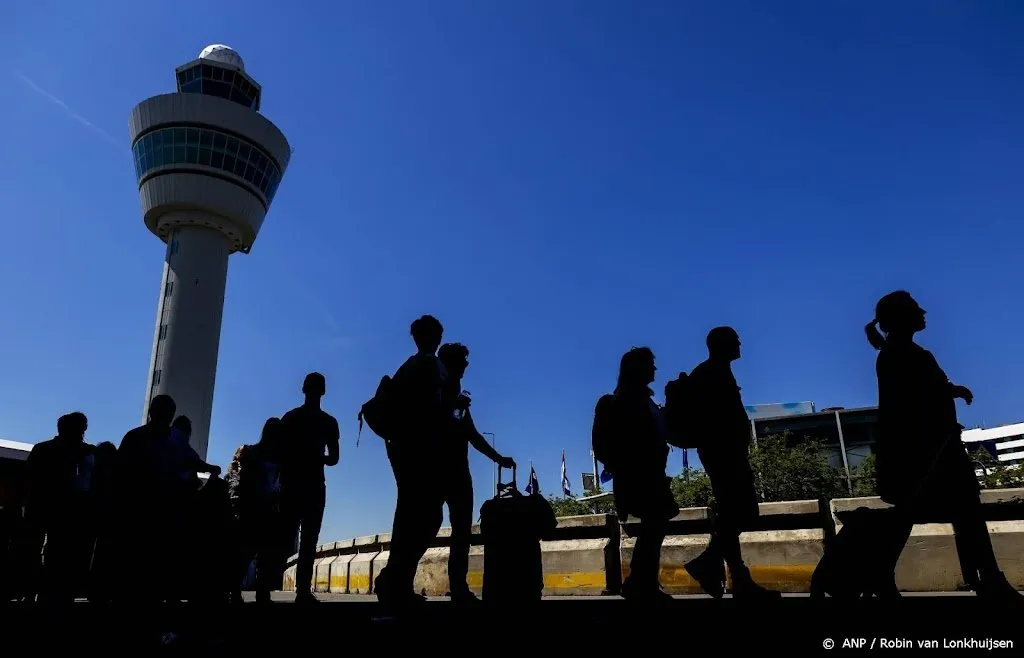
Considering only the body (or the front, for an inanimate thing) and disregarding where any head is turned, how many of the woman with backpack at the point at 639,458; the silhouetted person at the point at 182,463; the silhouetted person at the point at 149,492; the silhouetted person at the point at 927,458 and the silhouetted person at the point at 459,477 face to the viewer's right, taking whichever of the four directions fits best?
5

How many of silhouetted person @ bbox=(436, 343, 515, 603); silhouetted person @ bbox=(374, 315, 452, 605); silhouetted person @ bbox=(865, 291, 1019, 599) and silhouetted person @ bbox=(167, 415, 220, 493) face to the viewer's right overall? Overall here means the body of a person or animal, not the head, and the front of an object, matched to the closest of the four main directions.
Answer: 4

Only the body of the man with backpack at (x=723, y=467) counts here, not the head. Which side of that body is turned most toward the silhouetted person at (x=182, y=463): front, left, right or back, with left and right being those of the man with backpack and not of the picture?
back

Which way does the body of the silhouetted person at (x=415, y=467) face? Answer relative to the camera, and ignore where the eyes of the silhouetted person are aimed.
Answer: to the viewer's right

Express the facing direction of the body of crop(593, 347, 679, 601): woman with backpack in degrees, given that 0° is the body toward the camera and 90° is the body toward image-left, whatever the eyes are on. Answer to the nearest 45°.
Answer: approximately 270°

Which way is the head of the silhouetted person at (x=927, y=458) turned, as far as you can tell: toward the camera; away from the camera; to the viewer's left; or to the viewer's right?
to the viewer's right

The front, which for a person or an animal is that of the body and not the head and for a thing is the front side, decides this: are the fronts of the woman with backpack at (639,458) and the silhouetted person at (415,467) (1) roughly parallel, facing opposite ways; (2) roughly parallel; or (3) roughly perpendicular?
roughly parallel

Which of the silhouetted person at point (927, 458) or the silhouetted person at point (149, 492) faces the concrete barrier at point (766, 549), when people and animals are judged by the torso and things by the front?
the silhouetted person at point (149, 492)

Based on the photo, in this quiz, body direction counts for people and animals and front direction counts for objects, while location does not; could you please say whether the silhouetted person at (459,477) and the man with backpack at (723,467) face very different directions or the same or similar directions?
same or similar directions

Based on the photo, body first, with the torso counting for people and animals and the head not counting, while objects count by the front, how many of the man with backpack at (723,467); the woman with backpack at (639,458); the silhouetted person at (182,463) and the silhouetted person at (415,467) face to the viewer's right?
4

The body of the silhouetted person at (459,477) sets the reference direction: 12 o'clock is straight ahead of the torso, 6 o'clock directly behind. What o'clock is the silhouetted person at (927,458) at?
the silhouetted person at (927,458) is roughly at 1 o'clock from the silhouetted person at (459,477).

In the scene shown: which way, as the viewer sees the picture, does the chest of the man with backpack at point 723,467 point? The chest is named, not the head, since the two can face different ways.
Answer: to the viewer's right

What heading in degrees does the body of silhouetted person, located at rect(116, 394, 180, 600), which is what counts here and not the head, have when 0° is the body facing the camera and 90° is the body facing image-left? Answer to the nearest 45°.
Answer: approximately 270°

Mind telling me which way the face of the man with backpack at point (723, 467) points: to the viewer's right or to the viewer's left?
to the viewer's right
